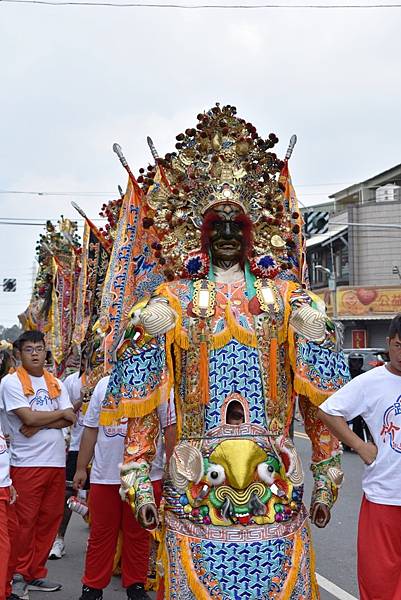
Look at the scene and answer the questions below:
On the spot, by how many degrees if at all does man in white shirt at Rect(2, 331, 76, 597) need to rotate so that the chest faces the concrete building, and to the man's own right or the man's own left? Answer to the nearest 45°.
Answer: approximately 90° to the man's own left

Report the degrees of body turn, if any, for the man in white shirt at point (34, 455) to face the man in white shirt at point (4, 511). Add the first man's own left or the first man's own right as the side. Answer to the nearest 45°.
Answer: approximately 45° to the first man's own right

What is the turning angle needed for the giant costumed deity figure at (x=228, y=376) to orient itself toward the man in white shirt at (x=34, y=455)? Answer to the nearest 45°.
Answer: approximately 135° to its right

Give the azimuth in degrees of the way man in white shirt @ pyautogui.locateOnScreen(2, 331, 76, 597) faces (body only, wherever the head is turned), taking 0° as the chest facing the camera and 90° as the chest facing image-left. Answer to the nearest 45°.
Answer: approximately 315°

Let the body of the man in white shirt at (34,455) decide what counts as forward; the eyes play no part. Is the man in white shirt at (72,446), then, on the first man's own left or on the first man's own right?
on the first man's own left

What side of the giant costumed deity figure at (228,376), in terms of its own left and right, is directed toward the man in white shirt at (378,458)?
left

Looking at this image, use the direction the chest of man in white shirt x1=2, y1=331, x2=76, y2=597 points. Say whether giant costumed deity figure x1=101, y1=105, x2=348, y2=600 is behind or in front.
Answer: in front

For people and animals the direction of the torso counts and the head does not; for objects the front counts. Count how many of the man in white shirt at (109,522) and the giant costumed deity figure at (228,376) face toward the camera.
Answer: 2

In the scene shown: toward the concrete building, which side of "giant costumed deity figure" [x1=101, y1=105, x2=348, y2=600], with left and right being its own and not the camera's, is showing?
back

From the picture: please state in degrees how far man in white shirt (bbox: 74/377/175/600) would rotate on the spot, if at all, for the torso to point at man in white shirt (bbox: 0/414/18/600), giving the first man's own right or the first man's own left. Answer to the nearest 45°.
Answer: approximately 45° to the first man's own right

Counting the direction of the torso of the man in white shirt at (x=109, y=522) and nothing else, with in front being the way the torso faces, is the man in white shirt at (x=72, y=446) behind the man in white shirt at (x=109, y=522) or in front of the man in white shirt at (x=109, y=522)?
behind
